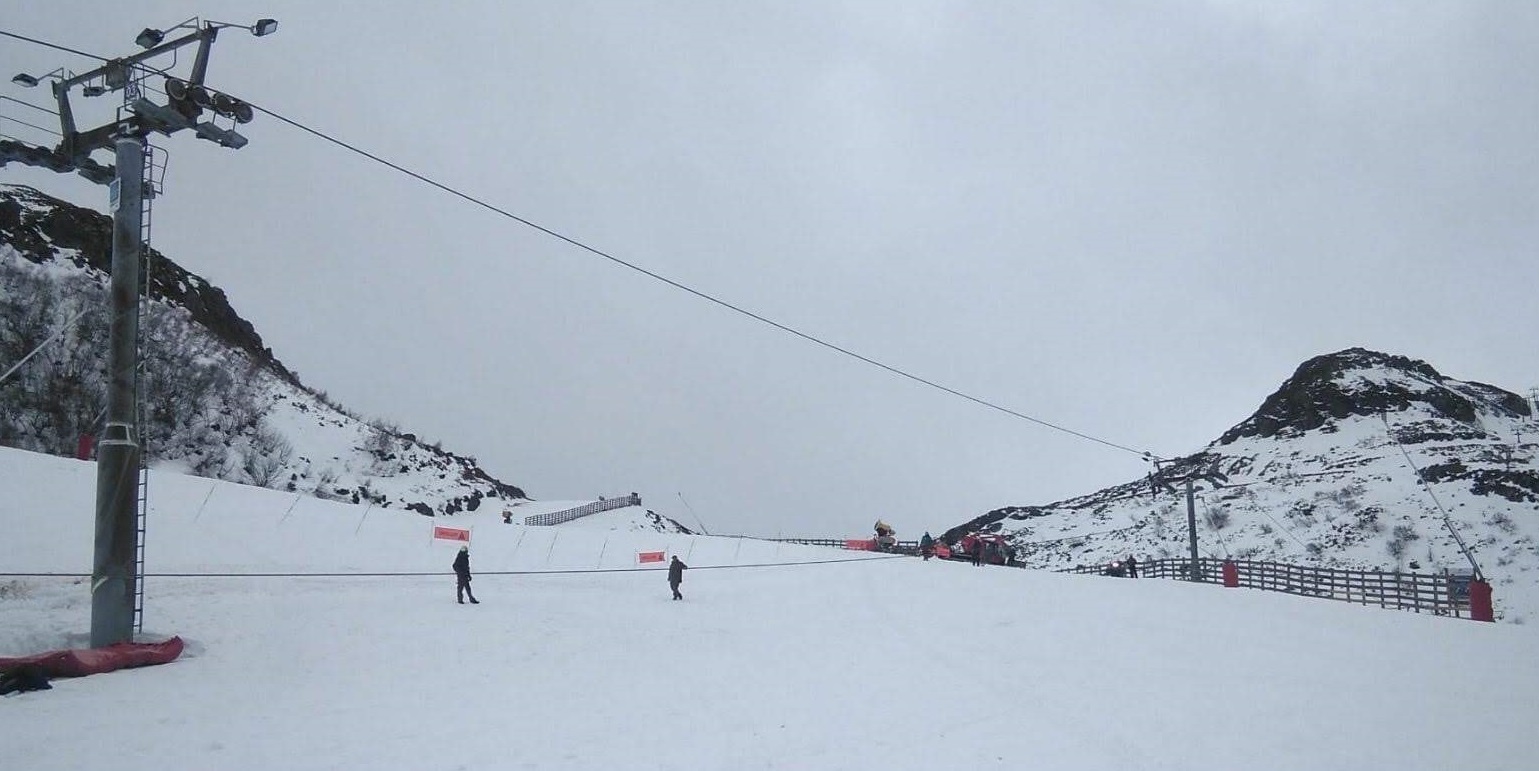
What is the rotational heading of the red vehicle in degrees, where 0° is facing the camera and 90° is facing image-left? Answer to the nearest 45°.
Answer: approximately 45°

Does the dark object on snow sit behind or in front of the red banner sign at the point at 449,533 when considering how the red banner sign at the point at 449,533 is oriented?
in front

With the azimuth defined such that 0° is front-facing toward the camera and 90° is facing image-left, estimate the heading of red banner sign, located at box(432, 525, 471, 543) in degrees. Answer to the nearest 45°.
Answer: approximately 0°

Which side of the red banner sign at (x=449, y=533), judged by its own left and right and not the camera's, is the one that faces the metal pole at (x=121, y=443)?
front

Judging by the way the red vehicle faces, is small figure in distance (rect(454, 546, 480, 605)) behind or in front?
in front

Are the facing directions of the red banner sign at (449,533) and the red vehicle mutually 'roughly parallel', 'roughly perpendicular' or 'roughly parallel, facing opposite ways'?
roughly perpendicular

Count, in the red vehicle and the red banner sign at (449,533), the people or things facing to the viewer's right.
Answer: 0

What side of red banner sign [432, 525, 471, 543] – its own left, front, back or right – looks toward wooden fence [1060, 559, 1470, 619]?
left

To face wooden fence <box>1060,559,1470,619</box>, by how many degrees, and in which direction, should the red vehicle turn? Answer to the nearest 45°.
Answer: approximately 135° to its left

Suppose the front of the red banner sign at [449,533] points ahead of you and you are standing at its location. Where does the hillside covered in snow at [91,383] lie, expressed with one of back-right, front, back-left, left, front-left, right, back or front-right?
back-right
